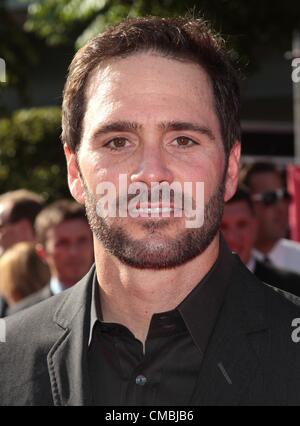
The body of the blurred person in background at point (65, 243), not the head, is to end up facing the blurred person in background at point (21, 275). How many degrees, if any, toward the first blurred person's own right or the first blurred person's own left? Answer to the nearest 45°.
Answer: approximately 135° to the first blurred person's own right

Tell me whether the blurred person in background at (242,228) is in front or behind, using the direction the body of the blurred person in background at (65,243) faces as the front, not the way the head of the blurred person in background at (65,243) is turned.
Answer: in front

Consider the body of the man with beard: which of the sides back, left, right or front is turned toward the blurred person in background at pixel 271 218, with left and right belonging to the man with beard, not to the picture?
back

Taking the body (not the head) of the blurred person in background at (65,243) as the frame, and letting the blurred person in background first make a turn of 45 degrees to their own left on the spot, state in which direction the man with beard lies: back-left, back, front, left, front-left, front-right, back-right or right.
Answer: right

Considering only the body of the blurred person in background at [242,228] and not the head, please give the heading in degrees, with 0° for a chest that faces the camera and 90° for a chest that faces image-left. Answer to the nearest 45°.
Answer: approximately 45°

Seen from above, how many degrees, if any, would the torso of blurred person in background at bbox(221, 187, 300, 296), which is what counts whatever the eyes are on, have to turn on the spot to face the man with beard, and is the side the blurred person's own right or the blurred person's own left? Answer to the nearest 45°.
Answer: approximately 45° to the blurred person's own left

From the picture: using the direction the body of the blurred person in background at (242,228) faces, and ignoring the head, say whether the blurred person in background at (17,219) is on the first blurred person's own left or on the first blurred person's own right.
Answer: on the first blurred person's own right

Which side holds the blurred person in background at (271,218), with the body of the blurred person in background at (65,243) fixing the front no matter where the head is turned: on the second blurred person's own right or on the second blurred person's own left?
on the second blurred person's own left

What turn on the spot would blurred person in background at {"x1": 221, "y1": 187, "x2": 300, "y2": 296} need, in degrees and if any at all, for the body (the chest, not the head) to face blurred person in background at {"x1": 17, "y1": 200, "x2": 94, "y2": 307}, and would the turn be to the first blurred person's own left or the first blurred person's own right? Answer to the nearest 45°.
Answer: approximately 45° to the first blurred person's own right

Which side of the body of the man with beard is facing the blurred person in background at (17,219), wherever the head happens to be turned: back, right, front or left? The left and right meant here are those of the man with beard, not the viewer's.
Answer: back

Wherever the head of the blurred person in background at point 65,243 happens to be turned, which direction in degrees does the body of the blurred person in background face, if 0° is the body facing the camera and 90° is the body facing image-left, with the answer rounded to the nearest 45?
approximately 315°
